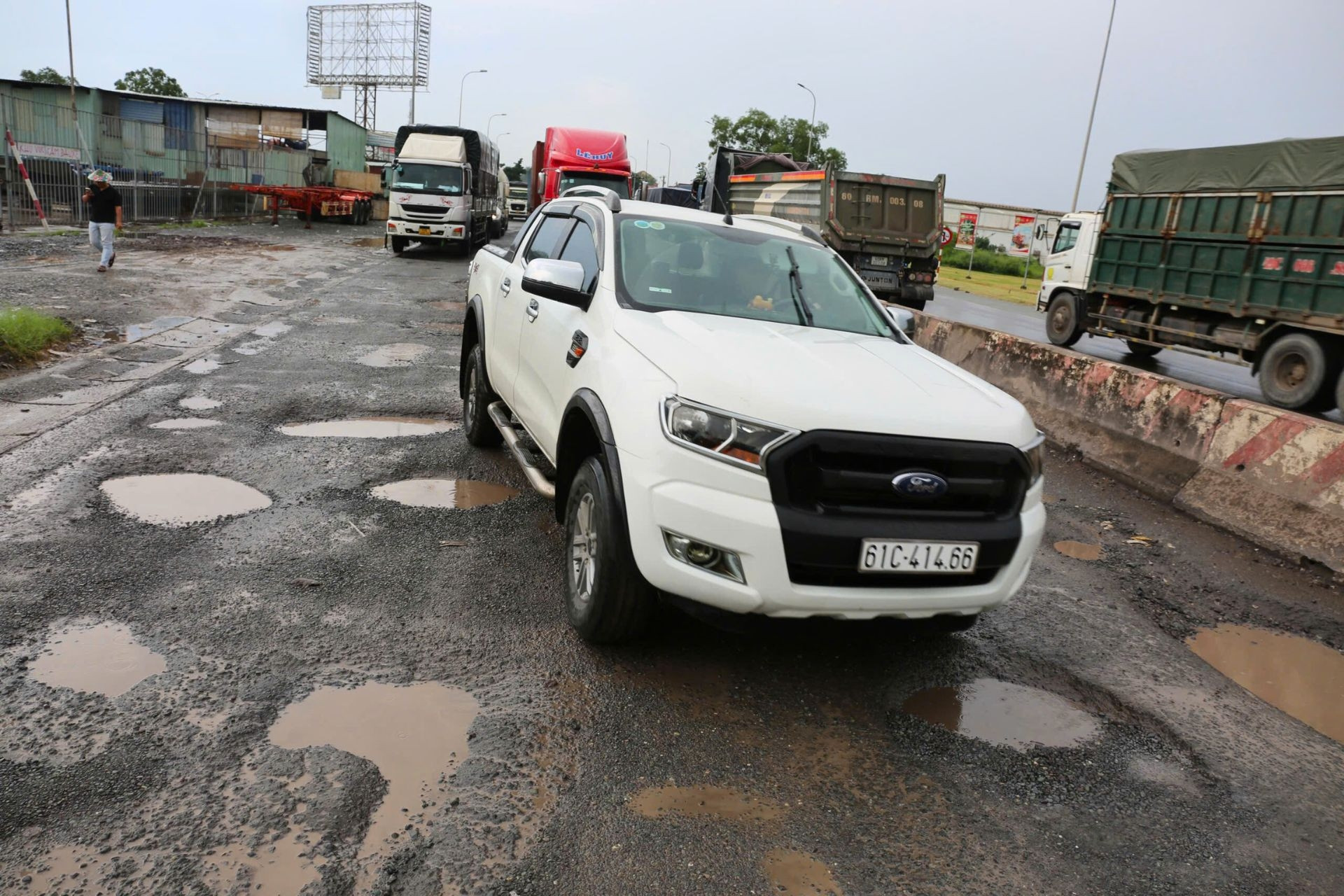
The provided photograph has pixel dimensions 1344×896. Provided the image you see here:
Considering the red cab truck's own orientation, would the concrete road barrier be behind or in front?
in front

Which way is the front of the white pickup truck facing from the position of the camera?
facing the viewer and to the right of the viewer

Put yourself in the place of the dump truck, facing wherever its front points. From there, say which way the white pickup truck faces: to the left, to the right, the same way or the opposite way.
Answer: the opposite way

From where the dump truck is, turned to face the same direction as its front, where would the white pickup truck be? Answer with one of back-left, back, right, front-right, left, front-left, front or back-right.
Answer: back-left

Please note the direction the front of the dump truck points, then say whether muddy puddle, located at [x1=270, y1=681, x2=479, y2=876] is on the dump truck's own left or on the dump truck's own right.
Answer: on the dump truck's own left

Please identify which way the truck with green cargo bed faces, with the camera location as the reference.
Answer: facing away from the viewer and to the left of the viewer

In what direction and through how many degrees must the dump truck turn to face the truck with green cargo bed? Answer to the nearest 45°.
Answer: approximately 180°

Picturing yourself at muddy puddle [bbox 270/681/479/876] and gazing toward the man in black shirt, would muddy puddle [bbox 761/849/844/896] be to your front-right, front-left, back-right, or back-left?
back-right

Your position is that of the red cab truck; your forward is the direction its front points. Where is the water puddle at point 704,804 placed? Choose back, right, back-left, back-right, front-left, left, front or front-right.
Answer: front

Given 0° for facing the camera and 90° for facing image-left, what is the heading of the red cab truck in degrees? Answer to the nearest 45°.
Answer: approximately 0°

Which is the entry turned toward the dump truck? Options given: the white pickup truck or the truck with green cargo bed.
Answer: the truck with green cargo bed

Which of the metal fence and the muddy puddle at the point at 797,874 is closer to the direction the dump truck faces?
the metal fence

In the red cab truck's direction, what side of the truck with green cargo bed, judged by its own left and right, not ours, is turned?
front

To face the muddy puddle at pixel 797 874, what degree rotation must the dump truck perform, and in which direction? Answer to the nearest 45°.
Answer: approximately 135° to its left

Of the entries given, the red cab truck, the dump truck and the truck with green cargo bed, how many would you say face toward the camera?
1

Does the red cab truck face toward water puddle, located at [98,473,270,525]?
yes
